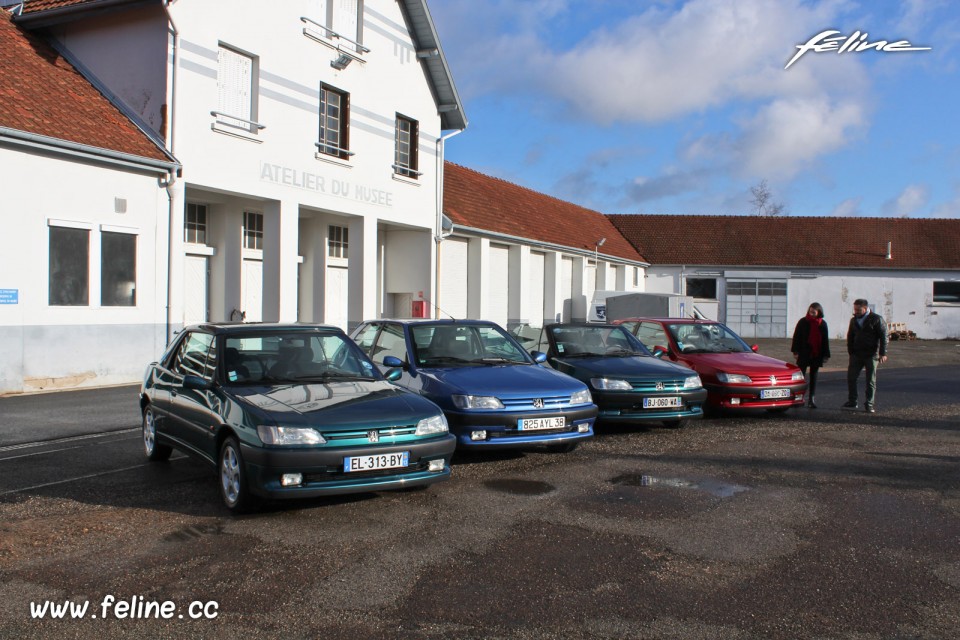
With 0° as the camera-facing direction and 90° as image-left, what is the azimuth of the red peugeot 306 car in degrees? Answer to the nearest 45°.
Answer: approximately 315°

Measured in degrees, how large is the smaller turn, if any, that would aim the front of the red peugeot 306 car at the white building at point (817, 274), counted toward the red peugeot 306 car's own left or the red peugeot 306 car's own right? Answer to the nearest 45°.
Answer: approximately 135° to the red peugeot 306 car's own left

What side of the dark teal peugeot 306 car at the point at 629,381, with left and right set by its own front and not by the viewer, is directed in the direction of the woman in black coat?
left

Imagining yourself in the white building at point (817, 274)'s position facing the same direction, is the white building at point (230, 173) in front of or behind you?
in front

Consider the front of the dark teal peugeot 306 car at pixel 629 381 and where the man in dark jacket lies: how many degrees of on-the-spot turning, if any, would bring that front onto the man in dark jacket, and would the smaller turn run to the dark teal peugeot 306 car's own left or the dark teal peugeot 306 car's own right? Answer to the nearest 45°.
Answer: approximately 90° to the dark teal peugeot 306 car's own left

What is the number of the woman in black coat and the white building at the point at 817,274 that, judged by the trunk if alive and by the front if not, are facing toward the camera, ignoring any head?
2

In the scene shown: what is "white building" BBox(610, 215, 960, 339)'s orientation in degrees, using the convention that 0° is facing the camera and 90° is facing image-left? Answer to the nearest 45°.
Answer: approximately 0°

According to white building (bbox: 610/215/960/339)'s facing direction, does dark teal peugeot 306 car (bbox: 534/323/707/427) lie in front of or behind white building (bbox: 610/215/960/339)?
in front

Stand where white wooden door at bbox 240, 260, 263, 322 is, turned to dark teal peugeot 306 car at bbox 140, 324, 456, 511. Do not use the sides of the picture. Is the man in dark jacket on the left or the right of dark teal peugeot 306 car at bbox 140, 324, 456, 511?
left

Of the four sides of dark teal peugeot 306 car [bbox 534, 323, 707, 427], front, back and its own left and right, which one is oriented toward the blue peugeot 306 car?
right
